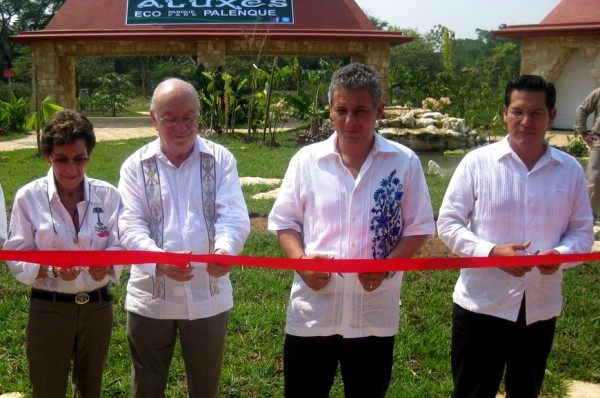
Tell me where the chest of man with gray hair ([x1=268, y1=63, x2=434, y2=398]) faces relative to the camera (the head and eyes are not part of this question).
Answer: toward the camera

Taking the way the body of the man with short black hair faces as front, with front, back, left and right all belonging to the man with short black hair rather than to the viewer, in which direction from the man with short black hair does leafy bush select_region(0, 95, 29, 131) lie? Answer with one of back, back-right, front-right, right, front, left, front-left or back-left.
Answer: back-right

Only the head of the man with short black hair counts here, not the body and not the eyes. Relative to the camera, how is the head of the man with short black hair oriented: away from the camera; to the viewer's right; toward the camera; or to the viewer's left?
toward the camera

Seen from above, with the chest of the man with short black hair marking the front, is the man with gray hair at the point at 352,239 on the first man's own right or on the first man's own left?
on the first man's own right

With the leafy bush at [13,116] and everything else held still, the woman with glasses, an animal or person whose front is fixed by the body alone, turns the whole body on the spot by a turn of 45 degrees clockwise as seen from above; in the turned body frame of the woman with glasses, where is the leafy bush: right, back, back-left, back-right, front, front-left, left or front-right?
back-right

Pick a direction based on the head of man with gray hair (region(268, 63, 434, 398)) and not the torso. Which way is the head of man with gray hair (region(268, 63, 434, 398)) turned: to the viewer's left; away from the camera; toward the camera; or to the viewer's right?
toward the camera

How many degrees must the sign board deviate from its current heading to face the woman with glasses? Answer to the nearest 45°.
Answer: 0° — it already faces them

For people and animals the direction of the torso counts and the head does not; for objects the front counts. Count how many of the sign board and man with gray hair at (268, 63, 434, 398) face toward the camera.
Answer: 2

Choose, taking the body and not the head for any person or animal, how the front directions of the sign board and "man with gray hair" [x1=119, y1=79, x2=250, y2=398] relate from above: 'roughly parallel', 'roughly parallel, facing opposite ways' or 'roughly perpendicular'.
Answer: roughly parallel

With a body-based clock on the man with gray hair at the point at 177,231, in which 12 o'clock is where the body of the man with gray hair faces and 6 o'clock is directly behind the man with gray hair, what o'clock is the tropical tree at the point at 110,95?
The tropical tree is roughly at 6 o'clock from the man with gray hair.

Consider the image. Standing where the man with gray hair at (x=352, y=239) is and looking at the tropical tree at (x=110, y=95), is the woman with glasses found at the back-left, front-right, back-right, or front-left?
front-left

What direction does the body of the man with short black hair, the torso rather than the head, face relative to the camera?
toward the camera
